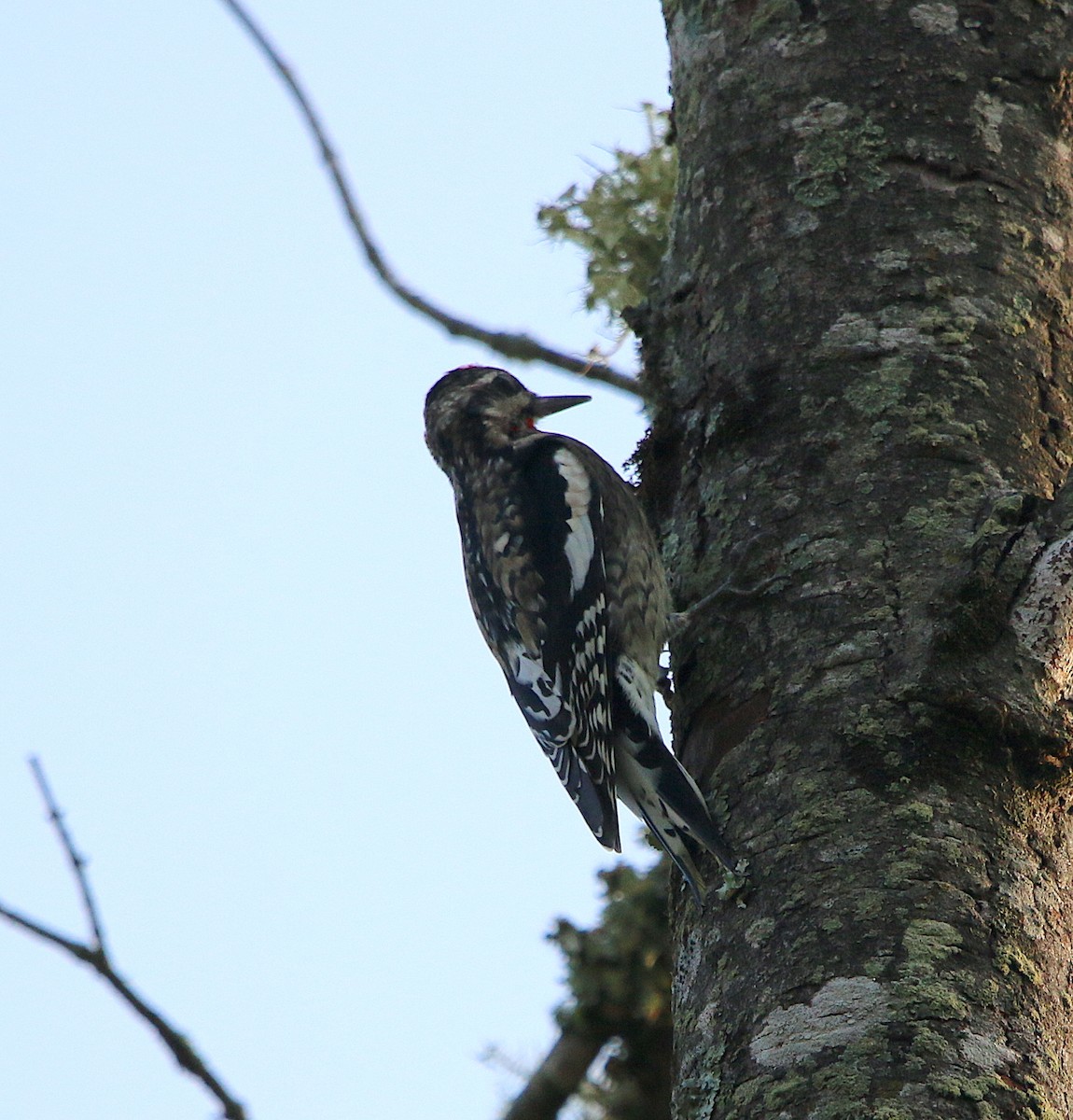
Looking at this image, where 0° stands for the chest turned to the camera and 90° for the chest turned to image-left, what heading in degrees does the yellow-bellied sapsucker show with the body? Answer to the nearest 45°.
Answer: approximately 270°
